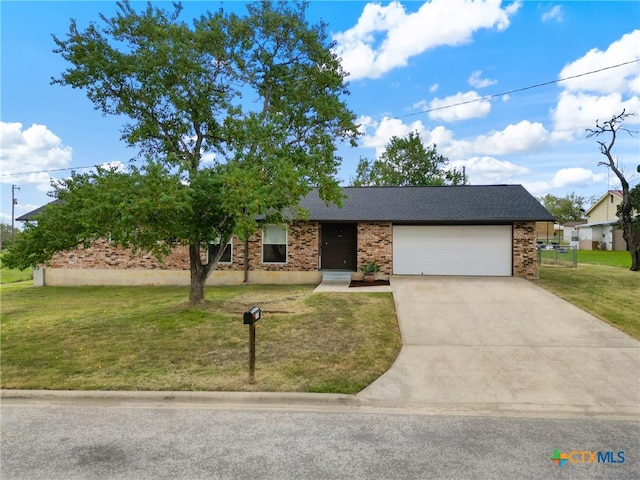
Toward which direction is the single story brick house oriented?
toward the camera

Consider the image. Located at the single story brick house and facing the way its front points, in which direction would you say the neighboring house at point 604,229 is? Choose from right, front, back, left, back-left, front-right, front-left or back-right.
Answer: back-left
